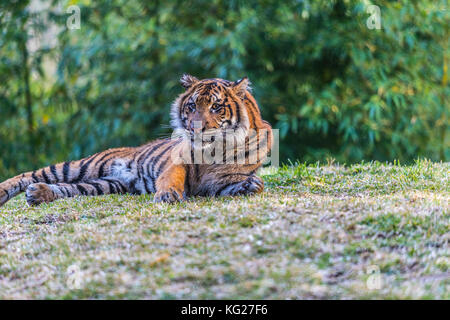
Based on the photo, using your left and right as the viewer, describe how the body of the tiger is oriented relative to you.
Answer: facing the viewer and to the right of the viewer
